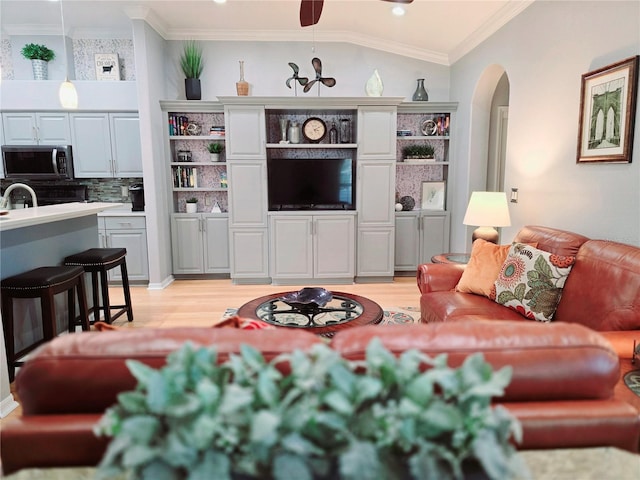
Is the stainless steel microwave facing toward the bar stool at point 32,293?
yes

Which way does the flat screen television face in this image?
toward the camera

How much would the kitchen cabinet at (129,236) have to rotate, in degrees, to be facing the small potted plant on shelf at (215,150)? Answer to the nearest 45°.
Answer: approximately 90° to its left

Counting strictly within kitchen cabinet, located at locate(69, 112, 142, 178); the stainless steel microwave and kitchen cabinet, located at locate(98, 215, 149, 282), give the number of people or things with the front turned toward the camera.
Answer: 3

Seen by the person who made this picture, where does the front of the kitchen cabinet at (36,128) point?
facing the viewer

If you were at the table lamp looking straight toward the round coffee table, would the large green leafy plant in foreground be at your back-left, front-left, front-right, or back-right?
front-left

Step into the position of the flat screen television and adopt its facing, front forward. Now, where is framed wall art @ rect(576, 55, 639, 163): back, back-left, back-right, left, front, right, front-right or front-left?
front-left

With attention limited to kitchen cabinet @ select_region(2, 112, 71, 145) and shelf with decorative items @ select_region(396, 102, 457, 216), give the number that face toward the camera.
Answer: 2

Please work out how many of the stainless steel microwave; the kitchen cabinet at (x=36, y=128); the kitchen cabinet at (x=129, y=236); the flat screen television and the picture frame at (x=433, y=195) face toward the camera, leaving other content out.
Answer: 5

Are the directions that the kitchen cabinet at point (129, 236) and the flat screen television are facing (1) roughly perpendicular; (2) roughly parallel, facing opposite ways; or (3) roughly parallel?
roughly parallel

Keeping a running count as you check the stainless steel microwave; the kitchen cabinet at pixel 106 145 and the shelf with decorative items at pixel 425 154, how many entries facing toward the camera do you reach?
3

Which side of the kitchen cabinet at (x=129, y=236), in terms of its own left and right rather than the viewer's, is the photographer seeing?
front

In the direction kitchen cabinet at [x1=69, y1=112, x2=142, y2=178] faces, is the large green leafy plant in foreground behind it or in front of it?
in front

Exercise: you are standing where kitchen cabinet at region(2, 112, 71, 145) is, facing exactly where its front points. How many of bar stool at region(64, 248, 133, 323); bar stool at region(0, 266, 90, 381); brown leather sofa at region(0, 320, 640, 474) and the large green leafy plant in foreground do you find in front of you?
4

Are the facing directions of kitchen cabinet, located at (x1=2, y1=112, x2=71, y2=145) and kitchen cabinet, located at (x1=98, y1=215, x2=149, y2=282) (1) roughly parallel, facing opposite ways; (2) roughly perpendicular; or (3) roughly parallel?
roughly parallel
